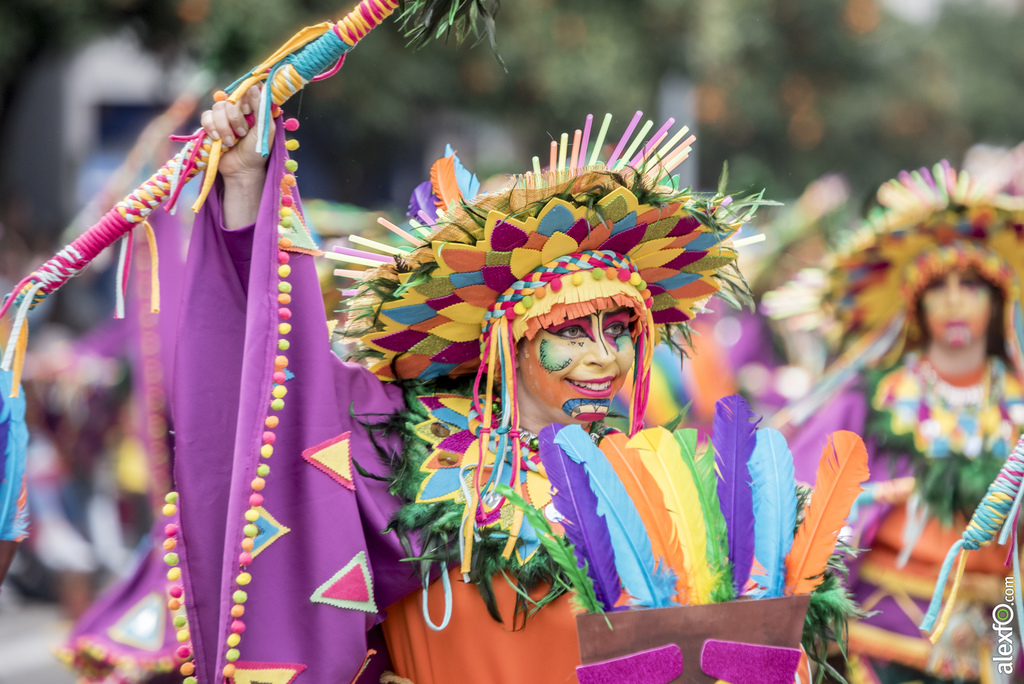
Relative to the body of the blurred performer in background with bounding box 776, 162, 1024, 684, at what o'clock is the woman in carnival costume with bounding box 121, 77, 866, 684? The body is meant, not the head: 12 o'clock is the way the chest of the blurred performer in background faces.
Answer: The woman in carnival costume is roughly at 1 o'clock from the blurred performer in background.

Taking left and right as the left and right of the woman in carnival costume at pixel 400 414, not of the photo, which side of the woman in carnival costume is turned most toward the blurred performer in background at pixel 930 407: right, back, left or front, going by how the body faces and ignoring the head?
left

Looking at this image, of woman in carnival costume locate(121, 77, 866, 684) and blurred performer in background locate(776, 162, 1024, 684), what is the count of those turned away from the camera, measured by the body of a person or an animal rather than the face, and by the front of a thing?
0

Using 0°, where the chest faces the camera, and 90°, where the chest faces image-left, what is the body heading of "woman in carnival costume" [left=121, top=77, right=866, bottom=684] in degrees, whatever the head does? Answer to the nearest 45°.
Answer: approximately 315°

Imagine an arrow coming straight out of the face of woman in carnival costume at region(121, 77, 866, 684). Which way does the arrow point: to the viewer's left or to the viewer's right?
to the viewer's right

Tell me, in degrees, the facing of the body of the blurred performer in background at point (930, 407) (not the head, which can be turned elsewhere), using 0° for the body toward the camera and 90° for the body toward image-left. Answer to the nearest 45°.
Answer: approximately 0°
